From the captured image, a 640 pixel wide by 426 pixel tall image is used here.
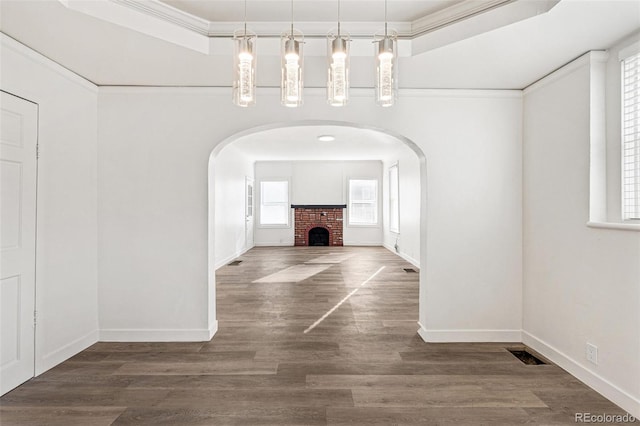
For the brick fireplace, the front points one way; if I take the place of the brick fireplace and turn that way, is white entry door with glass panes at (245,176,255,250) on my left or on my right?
on my right

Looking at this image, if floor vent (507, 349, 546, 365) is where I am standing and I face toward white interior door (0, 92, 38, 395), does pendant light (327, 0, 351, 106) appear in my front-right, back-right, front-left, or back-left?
front-left

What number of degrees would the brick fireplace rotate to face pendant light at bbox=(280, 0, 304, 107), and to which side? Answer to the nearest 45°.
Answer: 0° — it already faces it

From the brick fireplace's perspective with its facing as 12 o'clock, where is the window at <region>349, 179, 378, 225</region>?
The window is roughly at 9 o'clock from the brick fireplace.

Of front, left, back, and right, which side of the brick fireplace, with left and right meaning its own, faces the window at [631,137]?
front

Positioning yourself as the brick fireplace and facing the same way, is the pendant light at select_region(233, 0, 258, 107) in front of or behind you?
in front

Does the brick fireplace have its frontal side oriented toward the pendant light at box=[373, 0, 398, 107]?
yes

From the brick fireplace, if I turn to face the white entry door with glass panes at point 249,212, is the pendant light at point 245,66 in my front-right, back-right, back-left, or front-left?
front-left

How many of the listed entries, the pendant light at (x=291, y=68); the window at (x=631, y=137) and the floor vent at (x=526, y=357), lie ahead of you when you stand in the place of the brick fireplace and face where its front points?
3

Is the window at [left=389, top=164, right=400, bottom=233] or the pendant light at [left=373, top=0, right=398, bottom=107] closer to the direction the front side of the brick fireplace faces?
the pendant light

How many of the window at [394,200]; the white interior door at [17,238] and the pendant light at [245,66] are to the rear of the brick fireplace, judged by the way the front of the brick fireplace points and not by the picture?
0

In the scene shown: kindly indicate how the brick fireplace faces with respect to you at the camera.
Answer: facing the viewer

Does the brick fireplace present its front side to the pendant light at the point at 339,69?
yes

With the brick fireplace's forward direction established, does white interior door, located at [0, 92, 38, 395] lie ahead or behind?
ahead

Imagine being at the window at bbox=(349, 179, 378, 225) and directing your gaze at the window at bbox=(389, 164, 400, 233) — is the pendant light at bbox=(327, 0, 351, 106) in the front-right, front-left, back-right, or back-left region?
front-right
